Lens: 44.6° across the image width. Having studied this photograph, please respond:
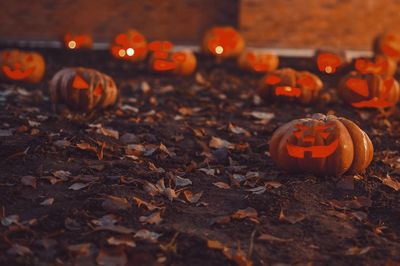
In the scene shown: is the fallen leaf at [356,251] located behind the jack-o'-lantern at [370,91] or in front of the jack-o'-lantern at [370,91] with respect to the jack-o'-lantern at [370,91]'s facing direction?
in front

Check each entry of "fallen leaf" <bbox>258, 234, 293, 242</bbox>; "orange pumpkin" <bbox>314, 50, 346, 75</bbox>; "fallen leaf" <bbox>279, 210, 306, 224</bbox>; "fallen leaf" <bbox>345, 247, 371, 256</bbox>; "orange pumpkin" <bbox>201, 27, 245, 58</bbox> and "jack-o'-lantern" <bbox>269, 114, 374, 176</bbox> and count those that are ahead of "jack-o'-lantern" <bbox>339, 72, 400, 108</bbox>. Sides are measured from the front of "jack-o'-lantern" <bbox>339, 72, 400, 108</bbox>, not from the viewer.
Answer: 4

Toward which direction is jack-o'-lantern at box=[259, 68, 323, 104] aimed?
toward the camera

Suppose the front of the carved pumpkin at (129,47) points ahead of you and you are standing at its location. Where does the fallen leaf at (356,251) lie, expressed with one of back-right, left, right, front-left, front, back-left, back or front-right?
front

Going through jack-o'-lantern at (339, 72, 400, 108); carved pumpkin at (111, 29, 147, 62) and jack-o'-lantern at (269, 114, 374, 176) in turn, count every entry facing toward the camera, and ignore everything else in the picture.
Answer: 3

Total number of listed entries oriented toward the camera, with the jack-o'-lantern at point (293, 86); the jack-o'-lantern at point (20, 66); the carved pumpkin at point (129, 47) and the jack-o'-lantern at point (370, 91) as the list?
4

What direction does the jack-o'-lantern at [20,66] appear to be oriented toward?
toward the camera

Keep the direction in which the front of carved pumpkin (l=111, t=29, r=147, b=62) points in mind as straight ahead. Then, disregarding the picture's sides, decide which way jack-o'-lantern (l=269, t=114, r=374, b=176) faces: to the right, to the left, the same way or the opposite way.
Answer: the same way

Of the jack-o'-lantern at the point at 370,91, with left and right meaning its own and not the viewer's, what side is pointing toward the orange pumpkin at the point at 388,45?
back

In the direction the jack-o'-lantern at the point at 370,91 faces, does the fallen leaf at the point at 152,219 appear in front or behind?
in front

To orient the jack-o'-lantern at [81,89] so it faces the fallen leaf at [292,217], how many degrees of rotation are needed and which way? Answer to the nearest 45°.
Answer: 0° — it already faces it

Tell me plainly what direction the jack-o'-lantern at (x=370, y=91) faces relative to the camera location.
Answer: facing the viewer

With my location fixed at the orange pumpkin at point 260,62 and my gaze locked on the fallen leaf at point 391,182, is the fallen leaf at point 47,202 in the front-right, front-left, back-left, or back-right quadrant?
front-right

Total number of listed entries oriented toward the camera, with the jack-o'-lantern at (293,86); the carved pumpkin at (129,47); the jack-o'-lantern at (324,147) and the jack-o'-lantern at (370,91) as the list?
4

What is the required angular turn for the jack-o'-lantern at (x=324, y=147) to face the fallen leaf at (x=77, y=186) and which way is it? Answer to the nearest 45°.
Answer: approximately 45° to its right

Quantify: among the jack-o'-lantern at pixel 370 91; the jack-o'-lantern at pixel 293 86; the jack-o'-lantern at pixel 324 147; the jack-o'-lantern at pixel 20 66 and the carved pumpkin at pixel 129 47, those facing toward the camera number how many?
5

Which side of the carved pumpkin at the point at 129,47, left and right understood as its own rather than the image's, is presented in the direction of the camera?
front
